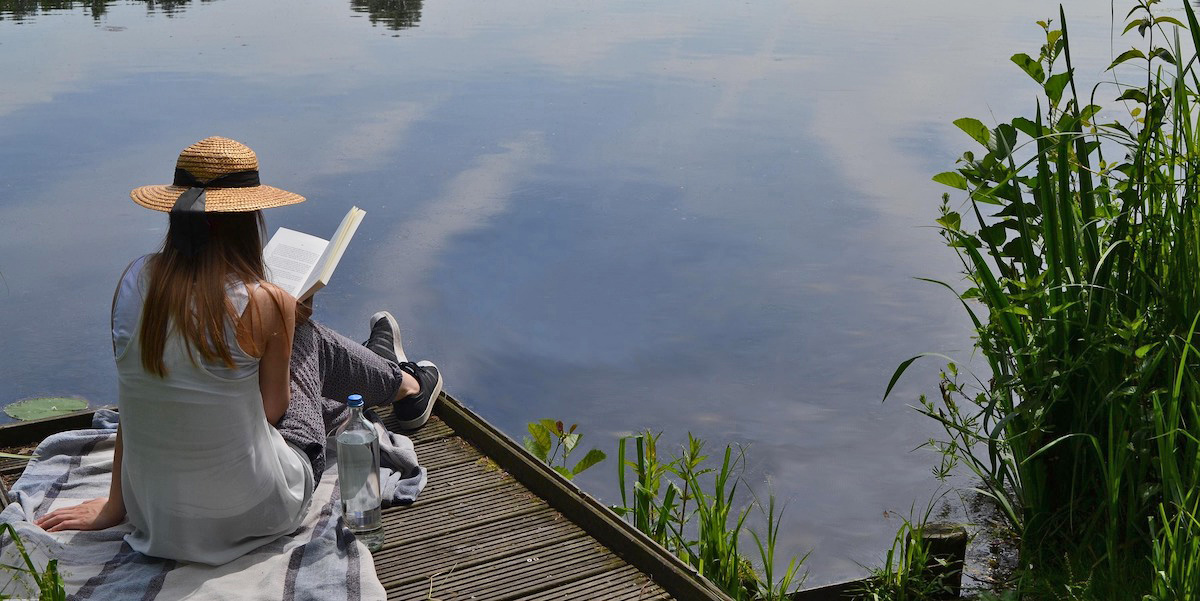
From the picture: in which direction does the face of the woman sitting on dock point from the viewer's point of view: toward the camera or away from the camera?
away from the camera

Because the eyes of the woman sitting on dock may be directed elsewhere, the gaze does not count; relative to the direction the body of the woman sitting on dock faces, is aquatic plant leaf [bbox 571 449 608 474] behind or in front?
in front

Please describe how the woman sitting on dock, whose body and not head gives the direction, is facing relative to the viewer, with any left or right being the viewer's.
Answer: facing away from the viewer and to the right of the viewer
